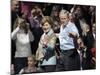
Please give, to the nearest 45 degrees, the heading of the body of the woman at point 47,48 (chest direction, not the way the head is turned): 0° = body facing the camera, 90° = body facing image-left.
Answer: approximately 45°

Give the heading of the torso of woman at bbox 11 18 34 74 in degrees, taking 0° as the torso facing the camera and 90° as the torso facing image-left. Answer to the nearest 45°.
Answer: approximately 45°

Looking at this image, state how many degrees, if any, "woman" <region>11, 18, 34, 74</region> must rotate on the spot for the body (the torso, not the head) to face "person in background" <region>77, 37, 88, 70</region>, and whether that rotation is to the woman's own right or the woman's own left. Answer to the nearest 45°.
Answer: approximately 135° to the woman's own left

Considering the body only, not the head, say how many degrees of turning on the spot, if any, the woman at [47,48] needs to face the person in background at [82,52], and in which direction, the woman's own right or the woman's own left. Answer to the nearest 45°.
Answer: approximately 135° to the woman's own left

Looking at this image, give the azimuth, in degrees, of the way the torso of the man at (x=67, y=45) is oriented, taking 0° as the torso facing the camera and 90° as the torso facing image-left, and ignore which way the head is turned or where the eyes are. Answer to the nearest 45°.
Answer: approximately 45°
